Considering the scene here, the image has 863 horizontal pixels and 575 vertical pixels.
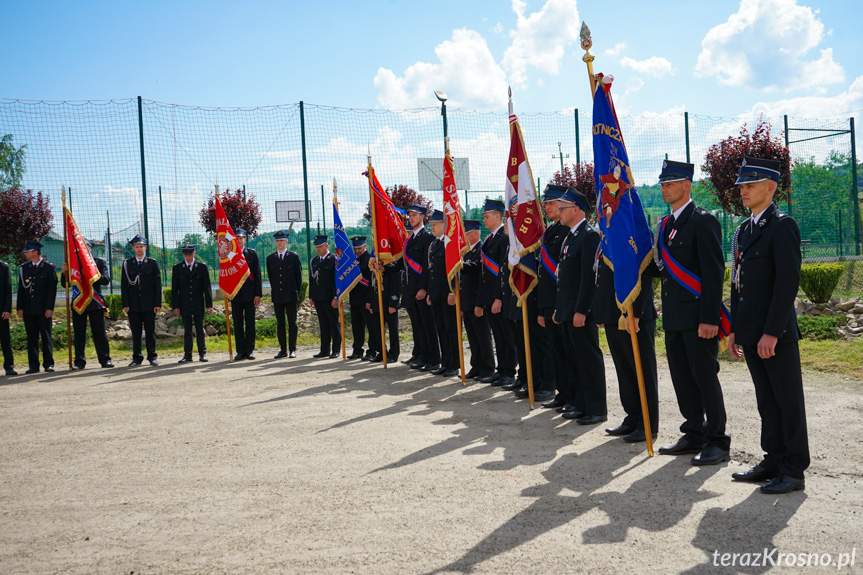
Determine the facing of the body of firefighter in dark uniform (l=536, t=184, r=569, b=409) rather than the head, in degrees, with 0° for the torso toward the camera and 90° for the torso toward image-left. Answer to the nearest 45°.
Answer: approximately 45°

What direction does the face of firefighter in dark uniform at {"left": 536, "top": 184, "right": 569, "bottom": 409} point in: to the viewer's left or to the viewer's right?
to the viewer's left

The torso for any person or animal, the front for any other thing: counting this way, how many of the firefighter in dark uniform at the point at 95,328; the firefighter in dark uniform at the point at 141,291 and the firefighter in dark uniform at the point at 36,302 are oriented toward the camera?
3

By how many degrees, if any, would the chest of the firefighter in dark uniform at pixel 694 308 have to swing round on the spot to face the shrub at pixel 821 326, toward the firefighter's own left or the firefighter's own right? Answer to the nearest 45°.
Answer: approximately 135° to the firefighter's own right

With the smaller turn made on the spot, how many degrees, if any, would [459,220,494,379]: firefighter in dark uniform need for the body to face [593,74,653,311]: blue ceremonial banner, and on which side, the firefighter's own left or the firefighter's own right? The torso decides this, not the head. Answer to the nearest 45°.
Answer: approximately 45° to the firefighter's own left

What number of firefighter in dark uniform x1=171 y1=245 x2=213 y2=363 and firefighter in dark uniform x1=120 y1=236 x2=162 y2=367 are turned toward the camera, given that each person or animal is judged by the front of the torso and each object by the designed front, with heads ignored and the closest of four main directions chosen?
2

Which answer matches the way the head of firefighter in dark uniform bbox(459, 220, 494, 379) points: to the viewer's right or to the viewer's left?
to the viewer's left

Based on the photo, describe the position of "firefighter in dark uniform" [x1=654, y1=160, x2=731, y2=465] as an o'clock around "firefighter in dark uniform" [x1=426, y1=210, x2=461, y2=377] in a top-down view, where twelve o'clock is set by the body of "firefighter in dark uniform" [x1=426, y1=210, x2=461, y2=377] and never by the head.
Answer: "firefighter in dark uniform" [x1=654, y1=160, x2=731, y2=465] is roughly at 10 o'clock from "firefighter in dark uniform" [x1=426, y1=210, x2=461, y2=377].

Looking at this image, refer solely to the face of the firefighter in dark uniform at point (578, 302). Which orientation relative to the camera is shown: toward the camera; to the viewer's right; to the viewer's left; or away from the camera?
to the viewer's left

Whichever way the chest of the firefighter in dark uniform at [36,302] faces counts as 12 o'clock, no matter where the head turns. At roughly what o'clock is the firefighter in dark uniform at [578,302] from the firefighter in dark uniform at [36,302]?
the firefighter in dark uniform at [578,302] is roughly at 11 o'clock from the firefighter in dark uniform at [36,302].

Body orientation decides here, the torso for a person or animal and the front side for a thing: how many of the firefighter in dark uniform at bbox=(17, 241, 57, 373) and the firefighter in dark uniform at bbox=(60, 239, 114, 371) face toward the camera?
2

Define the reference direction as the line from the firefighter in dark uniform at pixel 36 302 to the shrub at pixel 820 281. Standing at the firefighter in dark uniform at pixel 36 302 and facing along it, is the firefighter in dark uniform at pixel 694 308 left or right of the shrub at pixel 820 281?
right

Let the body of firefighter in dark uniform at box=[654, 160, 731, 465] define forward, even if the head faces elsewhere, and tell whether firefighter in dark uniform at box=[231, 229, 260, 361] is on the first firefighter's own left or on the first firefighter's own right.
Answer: on the first firefighter's own right

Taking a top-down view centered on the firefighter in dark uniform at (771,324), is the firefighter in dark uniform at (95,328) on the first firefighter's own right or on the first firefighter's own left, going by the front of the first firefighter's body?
on the first firefighter's own right

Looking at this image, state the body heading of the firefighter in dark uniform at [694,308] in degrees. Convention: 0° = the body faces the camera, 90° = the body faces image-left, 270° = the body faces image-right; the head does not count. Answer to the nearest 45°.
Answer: approximately 45°

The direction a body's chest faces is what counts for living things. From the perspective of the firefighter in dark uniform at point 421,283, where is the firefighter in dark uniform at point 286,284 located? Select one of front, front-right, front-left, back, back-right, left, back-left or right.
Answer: right

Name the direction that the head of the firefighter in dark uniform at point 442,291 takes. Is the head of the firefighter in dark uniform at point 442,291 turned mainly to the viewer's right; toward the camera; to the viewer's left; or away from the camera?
to the viewer's left
